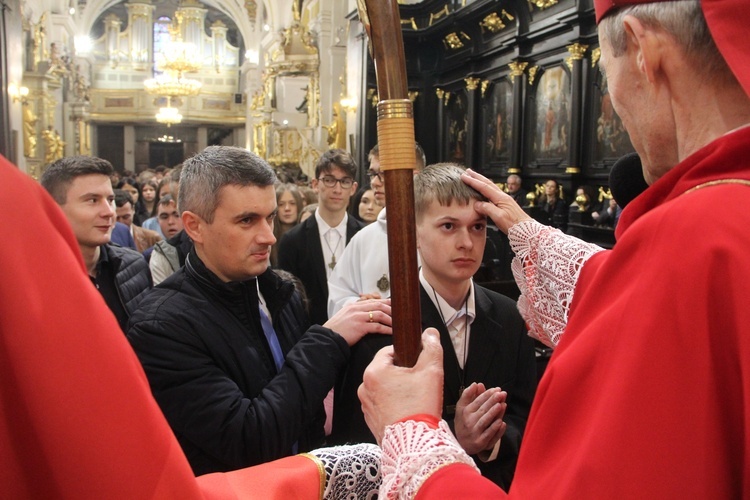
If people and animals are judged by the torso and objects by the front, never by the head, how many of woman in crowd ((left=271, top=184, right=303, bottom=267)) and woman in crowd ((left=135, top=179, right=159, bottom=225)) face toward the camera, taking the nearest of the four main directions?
2

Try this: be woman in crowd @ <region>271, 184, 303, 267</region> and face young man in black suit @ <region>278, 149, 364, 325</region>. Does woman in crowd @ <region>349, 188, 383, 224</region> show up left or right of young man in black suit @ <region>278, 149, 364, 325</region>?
left

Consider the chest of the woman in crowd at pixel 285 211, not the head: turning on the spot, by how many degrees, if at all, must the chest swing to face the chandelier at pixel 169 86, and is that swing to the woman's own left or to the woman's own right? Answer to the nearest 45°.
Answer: approximately 180°

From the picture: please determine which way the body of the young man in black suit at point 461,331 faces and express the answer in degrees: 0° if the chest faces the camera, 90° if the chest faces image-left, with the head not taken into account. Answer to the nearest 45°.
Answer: approximately 315°

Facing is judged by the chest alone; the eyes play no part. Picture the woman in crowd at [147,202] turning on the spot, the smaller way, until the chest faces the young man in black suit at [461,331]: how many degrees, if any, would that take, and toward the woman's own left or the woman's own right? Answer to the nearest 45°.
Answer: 0° — they already face them

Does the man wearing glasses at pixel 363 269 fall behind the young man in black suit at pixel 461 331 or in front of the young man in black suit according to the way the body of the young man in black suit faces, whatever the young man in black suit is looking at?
behind

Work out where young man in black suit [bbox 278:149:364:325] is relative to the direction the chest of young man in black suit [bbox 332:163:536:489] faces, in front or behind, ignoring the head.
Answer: behind

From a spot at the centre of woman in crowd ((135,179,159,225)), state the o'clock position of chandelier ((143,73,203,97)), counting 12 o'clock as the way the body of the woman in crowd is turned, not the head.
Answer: The chandelier is roughly at 6 o'clock from the woman in crowd.

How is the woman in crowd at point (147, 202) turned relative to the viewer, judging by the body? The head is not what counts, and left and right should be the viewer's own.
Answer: facing the viewer

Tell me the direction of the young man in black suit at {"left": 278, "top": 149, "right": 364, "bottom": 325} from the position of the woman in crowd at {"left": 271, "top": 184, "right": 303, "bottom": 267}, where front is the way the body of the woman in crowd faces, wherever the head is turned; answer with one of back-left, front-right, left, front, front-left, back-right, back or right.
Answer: front

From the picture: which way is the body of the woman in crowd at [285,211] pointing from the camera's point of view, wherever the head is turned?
toward the camera

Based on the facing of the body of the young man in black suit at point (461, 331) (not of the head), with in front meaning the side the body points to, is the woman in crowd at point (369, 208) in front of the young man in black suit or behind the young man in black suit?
behind
